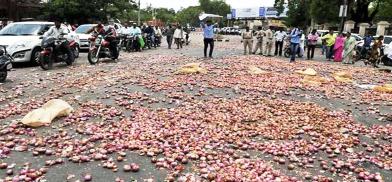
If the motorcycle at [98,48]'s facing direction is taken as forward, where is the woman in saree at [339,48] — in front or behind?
behind

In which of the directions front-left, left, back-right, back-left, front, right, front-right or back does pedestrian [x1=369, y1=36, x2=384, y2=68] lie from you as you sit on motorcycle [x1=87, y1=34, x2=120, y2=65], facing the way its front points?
back-left

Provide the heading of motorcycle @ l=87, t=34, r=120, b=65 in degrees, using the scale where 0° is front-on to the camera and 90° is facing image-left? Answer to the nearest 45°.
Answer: approximately 45°

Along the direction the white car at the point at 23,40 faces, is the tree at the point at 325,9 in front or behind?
behind

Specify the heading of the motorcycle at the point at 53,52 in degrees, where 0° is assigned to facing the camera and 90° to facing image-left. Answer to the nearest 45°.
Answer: approximately 45°

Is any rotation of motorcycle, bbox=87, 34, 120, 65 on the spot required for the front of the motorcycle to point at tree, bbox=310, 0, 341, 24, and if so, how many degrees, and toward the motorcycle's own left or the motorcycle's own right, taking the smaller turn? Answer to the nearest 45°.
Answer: approximately 180°
